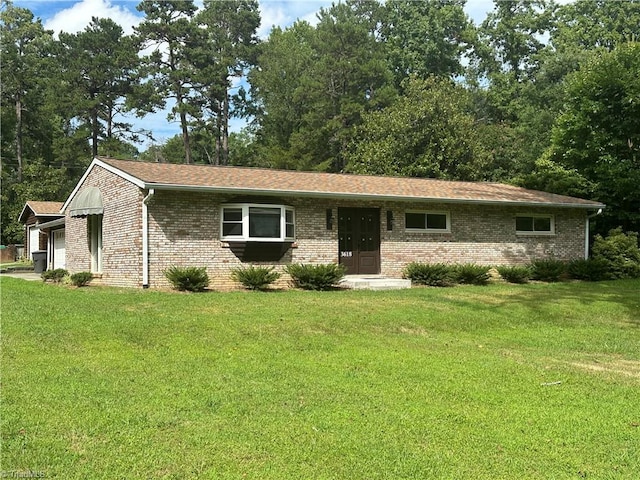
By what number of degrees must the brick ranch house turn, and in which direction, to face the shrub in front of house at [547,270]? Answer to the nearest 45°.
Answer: approximately 45° to its left

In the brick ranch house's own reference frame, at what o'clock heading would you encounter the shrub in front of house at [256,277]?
The shrub in front of house is roughly at 2 o'clock from the brick ranch house.

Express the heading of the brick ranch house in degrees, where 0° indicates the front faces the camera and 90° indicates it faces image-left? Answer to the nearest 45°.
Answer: approximately 315°

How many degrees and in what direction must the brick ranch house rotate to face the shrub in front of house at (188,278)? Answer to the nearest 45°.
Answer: approximately 90° to its right

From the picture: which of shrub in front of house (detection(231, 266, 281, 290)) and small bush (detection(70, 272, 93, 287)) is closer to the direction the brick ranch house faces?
the shrub in front of house

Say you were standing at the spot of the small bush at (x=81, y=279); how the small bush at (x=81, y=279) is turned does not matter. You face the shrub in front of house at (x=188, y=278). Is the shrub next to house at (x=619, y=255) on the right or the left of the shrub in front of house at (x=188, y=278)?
left
